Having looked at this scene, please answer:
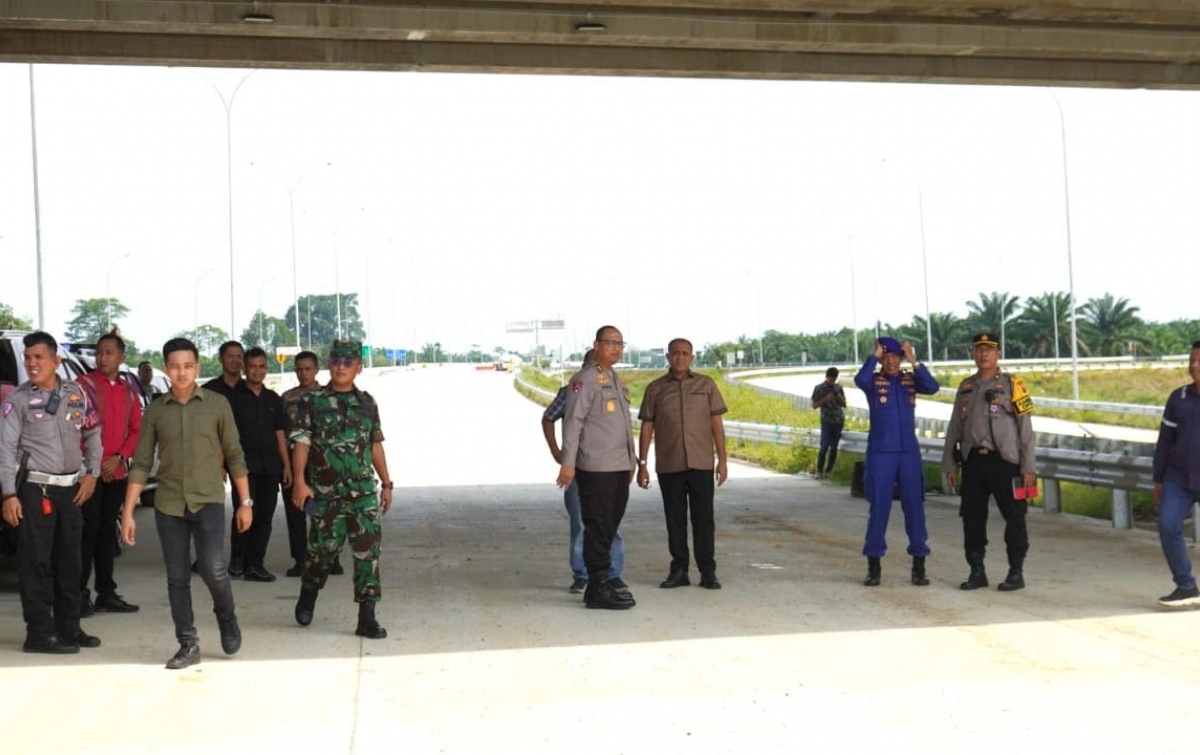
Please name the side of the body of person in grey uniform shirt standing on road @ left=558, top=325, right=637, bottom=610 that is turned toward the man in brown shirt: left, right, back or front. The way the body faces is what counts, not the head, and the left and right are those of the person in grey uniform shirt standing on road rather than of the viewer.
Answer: left

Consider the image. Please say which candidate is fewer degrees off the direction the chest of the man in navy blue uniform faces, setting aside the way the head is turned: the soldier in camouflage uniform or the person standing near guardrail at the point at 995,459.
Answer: the soldier in camouflage uniform

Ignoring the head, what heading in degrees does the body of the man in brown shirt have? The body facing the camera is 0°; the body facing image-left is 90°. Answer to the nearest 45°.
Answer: approximately 0°

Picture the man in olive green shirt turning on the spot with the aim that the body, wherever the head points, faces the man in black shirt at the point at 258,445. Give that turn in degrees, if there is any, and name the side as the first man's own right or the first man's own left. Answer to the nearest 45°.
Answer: approximately 180°

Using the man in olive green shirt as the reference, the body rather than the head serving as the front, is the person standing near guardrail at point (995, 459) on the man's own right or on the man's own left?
on the man's own left

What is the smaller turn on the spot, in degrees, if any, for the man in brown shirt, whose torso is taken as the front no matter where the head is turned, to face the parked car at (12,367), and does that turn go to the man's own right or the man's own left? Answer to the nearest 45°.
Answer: approximately 90° to the man's own right

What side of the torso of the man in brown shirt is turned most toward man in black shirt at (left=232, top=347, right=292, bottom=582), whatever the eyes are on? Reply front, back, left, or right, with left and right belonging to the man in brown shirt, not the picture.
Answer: right

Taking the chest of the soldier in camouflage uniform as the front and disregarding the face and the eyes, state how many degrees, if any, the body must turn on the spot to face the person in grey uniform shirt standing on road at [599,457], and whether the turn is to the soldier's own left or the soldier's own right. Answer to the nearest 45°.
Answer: approximately 135° to the soldier's own left
